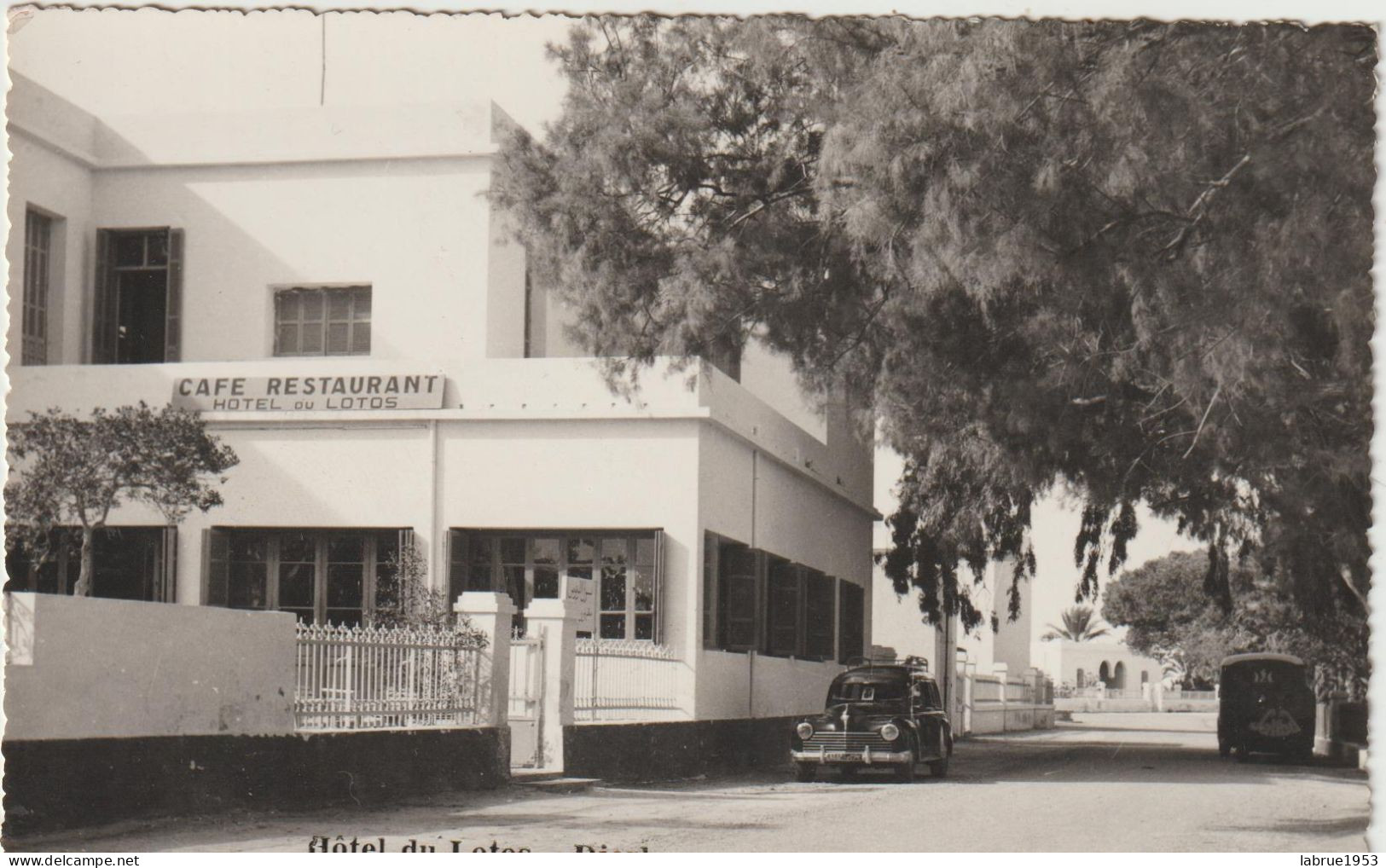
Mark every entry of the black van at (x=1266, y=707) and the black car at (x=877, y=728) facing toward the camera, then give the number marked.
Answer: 1

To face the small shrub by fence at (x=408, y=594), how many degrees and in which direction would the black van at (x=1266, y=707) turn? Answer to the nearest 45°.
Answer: approximately 135° to its left

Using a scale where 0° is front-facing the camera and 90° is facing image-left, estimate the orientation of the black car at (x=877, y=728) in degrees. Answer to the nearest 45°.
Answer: approximately 0°

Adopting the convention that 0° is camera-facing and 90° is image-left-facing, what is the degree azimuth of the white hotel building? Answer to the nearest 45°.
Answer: approximately 0°

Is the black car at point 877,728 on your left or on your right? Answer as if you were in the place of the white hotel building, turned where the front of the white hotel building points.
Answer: on your left

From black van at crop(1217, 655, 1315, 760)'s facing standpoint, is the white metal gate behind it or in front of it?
behind

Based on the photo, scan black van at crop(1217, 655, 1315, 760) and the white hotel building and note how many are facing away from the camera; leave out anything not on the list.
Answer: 1

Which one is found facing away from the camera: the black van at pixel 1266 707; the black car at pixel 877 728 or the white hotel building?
the black van at pixel 1266 707

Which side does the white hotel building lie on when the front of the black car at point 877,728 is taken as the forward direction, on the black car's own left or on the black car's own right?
on the black car's own right

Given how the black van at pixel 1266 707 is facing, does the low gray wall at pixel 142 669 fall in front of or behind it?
behind

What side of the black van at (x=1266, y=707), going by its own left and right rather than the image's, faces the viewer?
back

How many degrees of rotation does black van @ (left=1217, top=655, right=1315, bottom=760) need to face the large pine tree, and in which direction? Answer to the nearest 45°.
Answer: approximately 180°

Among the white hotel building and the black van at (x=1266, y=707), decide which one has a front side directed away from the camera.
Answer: the black van
